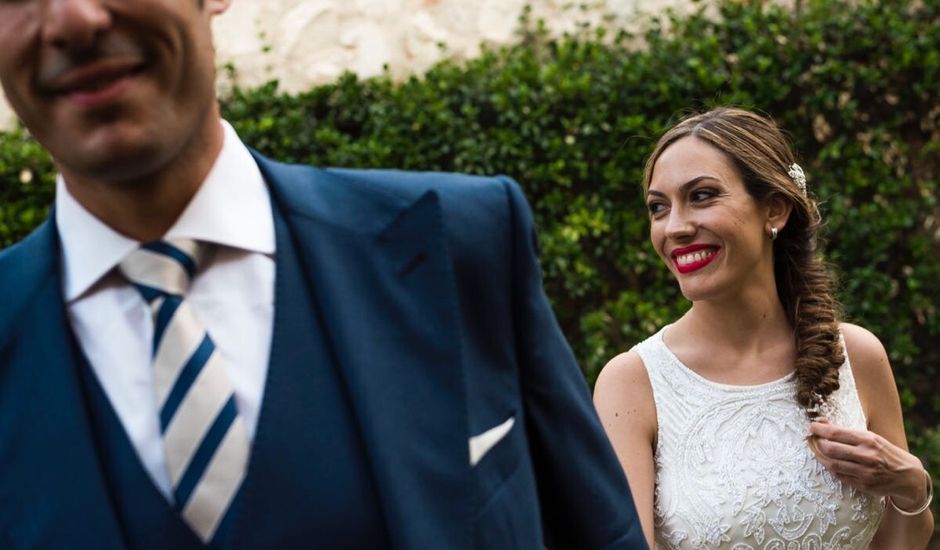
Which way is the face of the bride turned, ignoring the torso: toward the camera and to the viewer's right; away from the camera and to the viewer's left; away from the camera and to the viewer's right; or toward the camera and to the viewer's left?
toward the camera and to the viewer's left

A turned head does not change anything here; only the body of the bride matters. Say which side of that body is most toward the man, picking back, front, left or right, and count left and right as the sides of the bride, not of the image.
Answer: front

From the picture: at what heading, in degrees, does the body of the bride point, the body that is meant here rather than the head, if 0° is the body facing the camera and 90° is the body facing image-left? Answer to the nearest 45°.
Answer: approximately 0°
